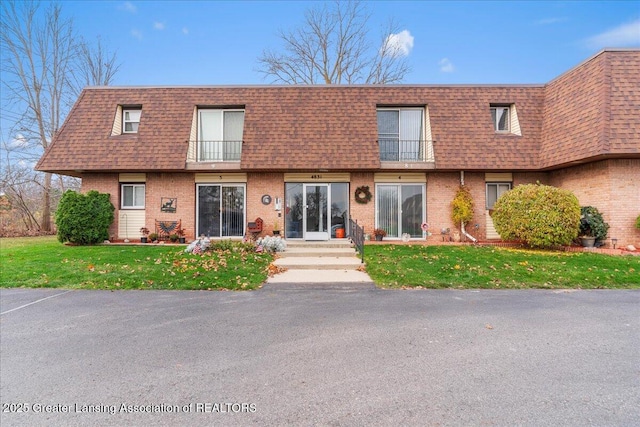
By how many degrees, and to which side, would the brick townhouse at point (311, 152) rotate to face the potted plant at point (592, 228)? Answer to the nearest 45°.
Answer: approximately 90° to its left

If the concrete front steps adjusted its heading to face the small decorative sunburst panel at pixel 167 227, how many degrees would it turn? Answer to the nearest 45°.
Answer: approximately 135° to its right

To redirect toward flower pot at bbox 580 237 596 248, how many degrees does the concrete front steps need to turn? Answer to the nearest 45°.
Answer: approximately 90° to its left

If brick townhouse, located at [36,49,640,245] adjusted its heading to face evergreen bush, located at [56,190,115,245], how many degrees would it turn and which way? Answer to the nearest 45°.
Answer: approximately 90° to its right

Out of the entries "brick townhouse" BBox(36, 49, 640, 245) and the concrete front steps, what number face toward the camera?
2

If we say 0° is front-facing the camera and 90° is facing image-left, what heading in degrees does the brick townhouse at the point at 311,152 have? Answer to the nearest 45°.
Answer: approximately 0°

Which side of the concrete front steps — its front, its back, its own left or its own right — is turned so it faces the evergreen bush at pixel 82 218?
right

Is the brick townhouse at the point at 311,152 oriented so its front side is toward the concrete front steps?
yes

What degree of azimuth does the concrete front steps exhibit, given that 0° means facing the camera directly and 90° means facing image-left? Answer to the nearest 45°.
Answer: approximately 0°

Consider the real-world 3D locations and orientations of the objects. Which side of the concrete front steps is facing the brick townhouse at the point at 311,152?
back

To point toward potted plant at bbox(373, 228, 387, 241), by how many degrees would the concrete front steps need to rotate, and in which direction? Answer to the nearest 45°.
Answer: approximately 135° to its left

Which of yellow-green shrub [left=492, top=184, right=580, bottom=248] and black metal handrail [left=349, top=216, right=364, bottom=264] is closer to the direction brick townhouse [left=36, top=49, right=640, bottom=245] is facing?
the black metal handrail

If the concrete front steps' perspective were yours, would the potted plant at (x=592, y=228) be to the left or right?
on its left
